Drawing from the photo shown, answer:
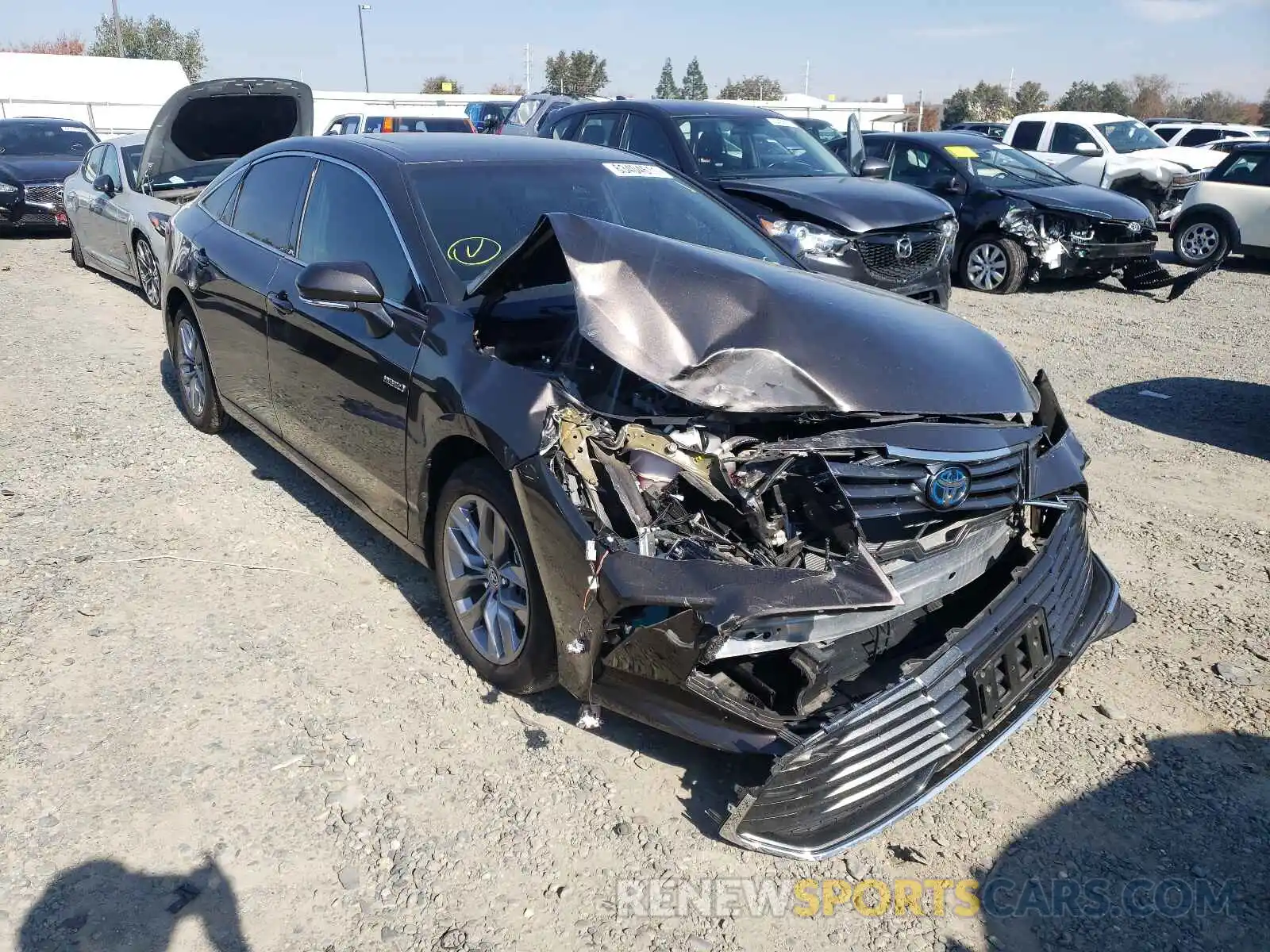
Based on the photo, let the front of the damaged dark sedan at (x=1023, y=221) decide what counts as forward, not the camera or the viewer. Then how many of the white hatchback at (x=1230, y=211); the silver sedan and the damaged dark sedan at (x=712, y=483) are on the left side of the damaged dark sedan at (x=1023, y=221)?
1

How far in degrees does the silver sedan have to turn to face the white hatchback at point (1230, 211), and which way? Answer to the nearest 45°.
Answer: approximately 45° to its left

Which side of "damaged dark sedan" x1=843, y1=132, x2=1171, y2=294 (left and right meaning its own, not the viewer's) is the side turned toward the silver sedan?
right

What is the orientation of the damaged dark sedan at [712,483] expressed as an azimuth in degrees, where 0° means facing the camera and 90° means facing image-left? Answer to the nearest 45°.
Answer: approximately 315°

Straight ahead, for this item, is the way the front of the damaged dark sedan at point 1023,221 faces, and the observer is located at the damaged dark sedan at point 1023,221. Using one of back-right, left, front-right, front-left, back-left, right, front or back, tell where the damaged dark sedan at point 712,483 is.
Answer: front-right

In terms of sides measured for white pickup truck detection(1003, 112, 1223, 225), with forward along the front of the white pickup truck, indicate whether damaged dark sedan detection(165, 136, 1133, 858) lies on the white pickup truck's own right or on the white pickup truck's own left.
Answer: on the white pickup truck's own right
